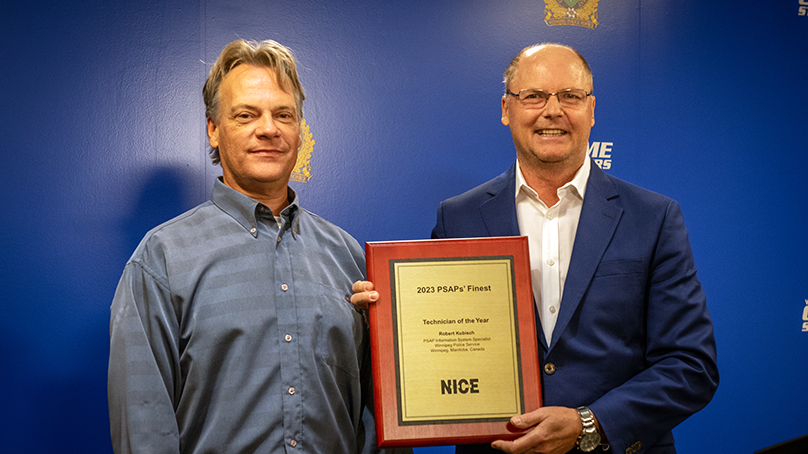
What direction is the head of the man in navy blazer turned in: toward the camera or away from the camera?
toward the camera

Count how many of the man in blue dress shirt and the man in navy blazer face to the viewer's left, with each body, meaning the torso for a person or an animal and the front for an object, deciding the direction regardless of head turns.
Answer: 0

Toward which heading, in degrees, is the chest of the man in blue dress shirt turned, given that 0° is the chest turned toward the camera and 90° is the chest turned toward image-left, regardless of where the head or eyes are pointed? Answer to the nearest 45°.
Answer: approximately 315°

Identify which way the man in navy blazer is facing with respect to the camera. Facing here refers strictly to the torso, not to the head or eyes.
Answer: toward the camera

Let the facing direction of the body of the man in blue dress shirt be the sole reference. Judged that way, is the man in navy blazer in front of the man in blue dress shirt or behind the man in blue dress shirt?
in front

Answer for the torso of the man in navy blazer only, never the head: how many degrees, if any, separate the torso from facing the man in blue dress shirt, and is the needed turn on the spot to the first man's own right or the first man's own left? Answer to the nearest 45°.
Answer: approximately 90° to the first man's own right
